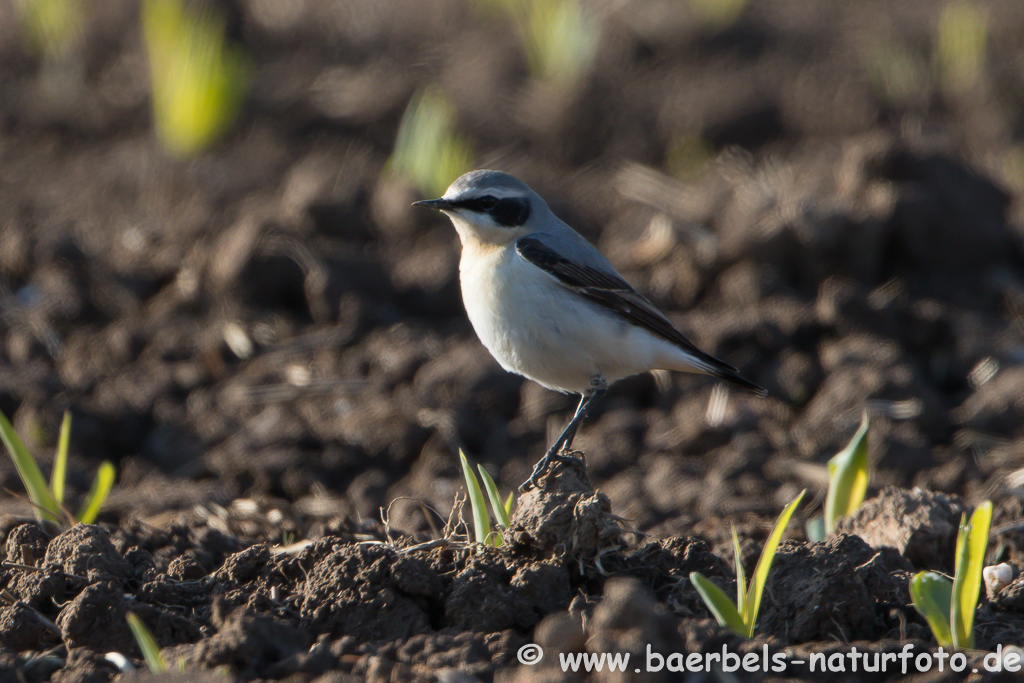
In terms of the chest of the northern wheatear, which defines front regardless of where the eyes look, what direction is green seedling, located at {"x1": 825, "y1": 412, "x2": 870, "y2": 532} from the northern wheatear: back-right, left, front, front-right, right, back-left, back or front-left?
back-left

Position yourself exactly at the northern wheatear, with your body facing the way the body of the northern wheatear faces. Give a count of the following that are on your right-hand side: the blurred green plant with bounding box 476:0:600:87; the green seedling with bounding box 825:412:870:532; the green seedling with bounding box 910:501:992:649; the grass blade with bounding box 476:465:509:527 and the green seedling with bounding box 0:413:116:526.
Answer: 1

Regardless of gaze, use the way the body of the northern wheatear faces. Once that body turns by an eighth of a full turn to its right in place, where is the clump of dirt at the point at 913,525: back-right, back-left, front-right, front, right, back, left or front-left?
back

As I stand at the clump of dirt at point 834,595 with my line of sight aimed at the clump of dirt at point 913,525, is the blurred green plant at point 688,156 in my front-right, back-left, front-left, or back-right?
front-left

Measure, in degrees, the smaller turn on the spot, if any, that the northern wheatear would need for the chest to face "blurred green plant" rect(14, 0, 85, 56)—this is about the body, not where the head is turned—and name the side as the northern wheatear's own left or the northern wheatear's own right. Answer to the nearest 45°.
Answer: approximately 45° to the northern wheatear's own right

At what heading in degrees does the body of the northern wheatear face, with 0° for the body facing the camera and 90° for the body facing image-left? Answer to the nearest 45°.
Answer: approximately 90°

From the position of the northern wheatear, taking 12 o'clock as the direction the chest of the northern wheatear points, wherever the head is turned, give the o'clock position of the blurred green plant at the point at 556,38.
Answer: The blurred green plant is roughly at 3 o'clock from the northern wheatear.

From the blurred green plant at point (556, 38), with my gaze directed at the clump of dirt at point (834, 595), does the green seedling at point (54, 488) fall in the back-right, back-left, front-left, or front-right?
front-right

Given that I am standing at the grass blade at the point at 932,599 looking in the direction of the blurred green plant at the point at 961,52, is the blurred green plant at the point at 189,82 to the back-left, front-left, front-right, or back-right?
front-left

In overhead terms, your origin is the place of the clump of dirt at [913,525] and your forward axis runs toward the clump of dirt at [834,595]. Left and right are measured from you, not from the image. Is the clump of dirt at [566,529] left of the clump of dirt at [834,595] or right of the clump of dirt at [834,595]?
right

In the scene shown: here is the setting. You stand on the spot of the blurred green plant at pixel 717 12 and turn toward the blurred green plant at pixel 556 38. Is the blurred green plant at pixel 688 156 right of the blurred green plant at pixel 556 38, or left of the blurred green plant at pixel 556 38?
left

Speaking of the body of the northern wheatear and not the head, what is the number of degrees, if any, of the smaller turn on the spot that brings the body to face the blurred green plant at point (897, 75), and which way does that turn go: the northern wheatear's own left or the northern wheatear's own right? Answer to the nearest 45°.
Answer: approximately 135° to the northern wheatear's own right

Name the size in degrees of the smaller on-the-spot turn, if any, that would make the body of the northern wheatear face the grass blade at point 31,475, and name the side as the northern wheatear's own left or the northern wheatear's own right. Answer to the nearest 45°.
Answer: approximately 45° to the northern wheatear's own left
